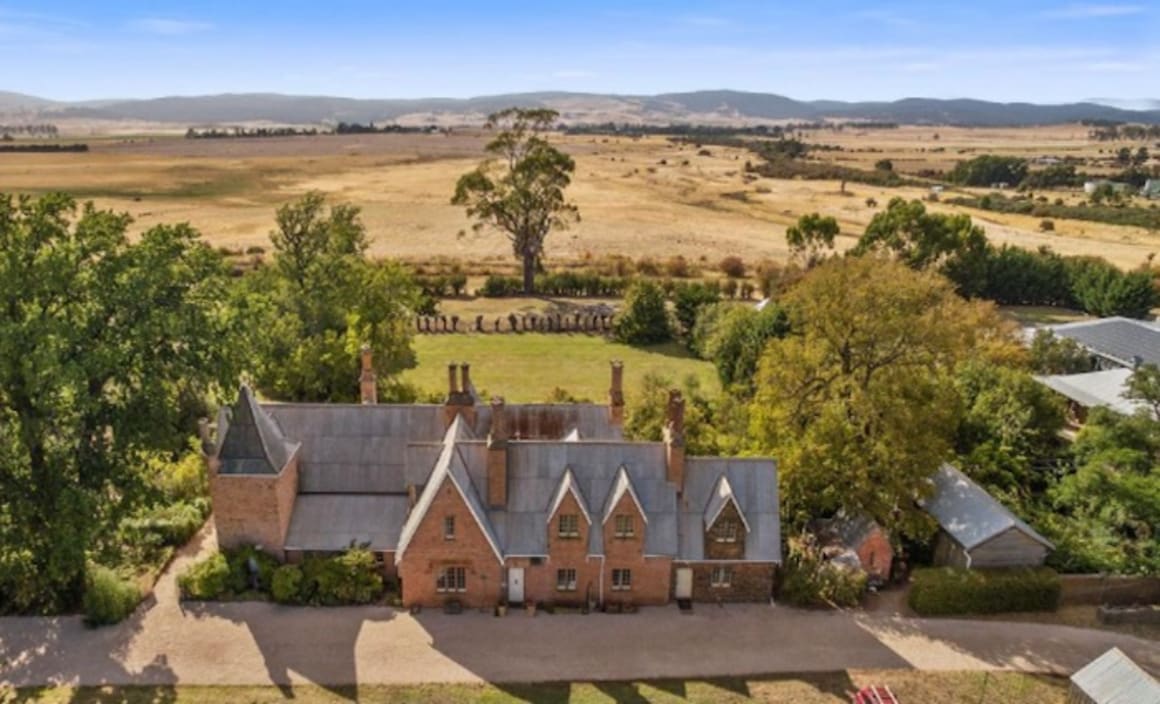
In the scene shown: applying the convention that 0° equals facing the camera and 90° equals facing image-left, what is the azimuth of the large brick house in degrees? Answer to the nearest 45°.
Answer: approximately 0°

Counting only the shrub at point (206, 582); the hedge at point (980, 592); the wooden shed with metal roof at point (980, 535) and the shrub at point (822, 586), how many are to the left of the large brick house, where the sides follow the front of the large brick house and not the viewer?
3

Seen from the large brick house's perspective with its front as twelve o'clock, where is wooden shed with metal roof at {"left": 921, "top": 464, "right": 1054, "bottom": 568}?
The wooden shed with metal roof is roughly at 9 o'clock from the large brick house.

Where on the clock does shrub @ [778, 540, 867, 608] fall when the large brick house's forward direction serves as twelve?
The shrub is roughly at 9 o'clock from the large brick house.

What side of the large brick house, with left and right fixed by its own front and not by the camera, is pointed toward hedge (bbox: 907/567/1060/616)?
left

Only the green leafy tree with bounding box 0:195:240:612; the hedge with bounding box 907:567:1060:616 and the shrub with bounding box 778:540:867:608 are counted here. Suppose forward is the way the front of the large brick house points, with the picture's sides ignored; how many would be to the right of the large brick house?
1

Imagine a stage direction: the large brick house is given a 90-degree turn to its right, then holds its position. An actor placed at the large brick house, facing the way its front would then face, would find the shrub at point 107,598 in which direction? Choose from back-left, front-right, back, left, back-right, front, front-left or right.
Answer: front

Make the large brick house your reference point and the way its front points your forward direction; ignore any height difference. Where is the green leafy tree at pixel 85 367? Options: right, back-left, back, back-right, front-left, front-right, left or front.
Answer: right

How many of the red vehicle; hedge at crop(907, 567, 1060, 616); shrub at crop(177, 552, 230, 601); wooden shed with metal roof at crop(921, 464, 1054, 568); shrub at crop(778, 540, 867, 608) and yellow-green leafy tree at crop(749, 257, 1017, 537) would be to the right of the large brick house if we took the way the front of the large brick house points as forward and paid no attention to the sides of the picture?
1

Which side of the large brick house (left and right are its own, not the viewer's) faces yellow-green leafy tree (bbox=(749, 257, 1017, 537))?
left

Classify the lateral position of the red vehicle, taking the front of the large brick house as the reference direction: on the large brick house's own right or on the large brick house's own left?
on the large brick house's own left

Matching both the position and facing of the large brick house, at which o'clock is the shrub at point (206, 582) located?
The shrub is roughly at 3 o'clock from the large brick house.
